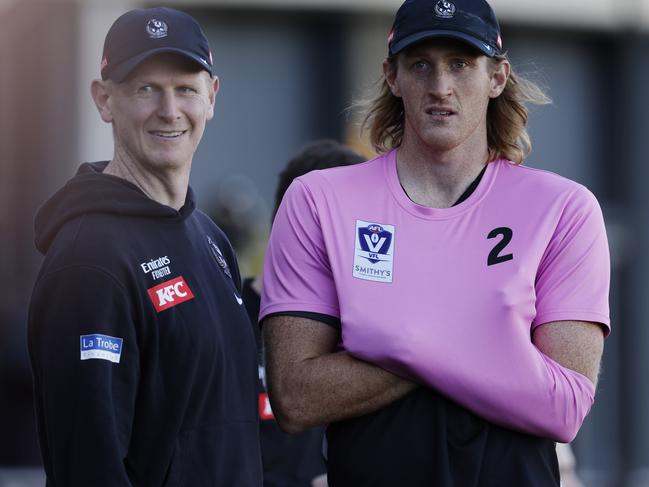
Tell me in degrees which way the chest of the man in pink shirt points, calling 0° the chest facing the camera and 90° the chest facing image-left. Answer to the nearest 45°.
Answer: approximately 0°

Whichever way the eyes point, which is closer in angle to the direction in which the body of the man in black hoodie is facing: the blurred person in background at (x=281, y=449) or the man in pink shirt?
the man in pink shirt

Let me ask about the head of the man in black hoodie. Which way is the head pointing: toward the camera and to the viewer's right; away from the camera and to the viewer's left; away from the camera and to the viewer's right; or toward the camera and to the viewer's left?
toward the camera and to the viewer's right

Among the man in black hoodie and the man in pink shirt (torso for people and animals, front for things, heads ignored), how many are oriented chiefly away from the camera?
0

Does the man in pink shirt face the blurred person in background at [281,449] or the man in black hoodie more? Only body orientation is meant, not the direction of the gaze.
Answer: the man in black hoodie

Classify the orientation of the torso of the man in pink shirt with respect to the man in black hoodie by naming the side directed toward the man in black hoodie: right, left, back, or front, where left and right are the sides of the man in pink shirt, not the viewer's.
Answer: right

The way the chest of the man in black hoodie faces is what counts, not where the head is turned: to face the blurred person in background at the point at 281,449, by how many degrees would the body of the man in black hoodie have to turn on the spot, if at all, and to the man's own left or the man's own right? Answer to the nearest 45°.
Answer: approximately 90° to the man's own left
